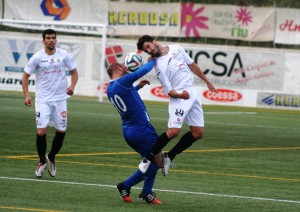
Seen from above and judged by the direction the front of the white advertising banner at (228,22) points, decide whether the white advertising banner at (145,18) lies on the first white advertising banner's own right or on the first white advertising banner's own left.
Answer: on the first white advertising banner's own right

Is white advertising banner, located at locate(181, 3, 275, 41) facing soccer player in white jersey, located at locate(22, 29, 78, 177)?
yes

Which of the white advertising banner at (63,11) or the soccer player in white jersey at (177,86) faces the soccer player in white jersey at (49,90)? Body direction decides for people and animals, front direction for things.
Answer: the white advertising banner

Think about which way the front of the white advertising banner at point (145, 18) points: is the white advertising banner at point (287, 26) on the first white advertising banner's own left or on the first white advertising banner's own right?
on the first white advertising banner's own left

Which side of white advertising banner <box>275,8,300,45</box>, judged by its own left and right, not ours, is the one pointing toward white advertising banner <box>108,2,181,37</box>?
right

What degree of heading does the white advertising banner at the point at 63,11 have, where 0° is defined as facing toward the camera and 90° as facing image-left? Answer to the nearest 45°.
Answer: approximately 0°

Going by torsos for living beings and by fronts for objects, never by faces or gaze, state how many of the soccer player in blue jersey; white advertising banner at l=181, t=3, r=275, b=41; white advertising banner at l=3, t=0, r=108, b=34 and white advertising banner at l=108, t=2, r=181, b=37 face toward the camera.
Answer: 3

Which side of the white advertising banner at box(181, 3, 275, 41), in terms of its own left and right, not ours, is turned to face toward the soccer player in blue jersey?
front

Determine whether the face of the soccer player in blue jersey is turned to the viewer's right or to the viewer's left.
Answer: to the viewer's right

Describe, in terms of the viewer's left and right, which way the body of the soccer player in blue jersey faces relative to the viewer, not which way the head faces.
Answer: facing away from the viewer and to the right of the viewer

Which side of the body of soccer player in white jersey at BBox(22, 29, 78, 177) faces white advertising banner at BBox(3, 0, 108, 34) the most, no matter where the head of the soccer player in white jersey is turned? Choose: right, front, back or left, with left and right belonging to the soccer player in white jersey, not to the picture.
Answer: back

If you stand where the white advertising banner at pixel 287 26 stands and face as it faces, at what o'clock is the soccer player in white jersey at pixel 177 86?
The soccer player in white jersey is roughly at 12 o'clock from the white advertising banner.
